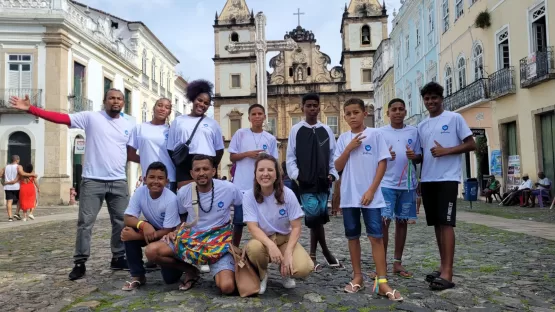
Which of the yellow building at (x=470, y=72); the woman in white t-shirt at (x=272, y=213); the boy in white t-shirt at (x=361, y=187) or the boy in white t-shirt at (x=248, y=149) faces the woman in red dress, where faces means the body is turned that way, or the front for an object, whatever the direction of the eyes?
the yellow building

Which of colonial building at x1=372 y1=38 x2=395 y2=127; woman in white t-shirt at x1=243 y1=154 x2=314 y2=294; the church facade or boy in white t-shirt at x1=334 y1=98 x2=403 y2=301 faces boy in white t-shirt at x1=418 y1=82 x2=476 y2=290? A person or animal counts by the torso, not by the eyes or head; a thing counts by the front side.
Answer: the church facade

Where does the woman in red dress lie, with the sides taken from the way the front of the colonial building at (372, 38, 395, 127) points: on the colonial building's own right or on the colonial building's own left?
on the colonial building's own left

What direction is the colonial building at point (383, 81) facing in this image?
to the viewer's left

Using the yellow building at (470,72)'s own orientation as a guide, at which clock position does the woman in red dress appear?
The woman in red dress is roughly at 12 o'clock from the yellow building.

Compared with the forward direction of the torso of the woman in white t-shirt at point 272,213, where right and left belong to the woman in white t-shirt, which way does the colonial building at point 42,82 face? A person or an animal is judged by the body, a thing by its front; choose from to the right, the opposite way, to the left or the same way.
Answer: to the left

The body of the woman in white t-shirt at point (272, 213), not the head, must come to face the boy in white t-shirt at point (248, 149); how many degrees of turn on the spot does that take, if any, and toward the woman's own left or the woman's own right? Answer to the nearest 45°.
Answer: approximately 180°

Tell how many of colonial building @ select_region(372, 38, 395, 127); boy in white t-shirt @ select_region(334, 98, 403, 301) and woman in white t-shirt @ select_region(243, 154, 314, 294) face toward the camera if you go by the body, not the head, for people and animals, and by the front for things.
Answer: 2

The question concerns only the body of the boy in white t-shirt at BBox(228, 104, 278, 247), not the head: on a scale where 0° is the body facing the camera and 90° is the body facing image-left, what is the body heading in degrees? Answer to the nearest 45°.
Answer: approximately 0°

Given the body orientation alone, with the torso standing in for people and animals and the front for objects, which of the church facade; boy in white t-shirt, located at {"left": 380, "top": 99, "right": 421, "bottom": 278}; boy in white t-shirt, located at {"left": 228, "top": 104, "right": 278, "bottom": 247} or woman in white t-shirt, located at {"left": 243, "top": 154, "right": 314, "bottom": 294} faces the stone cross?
the church facade

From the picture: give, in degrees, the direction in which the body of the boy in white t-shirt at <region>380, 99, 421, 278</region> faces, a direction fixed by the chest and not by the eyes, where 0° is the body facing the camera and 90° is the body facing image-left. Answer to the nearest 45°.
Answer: approximately 0°

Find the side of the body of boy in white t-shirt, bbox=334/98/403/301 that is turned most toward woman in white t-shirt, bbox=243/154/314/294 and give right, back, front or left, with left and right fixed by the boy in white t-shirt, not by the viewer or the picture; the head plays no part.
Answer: right

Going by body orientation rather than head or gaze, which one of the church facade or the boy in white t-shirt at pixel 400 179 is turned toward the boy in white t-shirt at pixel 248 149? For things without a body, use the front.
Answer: the church facade
